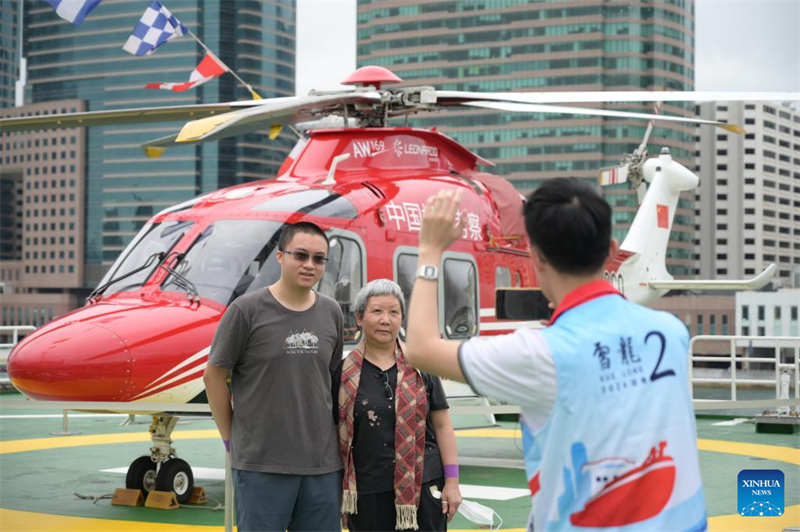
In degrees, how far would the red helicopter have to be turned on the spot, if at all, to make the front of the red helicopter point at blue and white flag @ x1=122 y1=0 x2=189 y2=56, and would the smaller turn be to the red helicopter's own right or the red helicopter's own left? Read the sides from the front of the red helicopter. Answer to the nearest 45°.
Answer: approximately 90° to the red helicopter's own right

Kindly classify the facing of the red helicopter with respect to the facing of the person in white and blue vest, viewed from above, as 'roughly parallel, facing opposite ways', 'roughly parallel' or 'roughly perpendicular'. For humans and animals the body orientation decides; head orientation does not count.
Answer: roughly perpendicular

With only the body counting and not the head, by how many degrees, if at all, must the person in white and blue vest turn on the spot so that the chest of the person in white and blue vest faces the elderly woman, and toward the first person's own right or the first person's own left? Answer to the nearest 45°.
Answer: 0° — they already face them

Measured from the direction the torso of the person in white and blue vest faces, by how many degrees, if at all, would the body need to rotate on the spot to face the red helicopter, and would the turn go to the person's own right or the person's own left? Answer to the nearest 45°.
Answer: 0° — they already face it

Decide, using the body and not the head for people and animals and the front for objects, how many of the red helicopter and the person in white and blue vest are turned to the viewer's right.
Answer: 0

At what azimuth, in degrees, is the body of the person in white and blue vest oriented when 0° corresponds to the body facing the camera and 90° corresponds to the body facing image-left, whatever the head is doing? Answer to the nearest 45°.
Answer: approximately 135°

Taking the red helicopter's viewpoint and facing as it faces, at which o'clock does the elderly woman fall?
The elderly woman is roughly at 10 o'clock from the red helicopter.

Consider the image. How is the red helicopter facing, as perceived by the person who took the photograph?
facing the viewer and to the left of the viewer

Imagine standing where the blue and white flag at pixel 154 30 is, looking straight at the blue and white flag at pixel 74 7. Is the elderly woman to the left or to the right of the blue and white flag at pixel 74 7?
left
